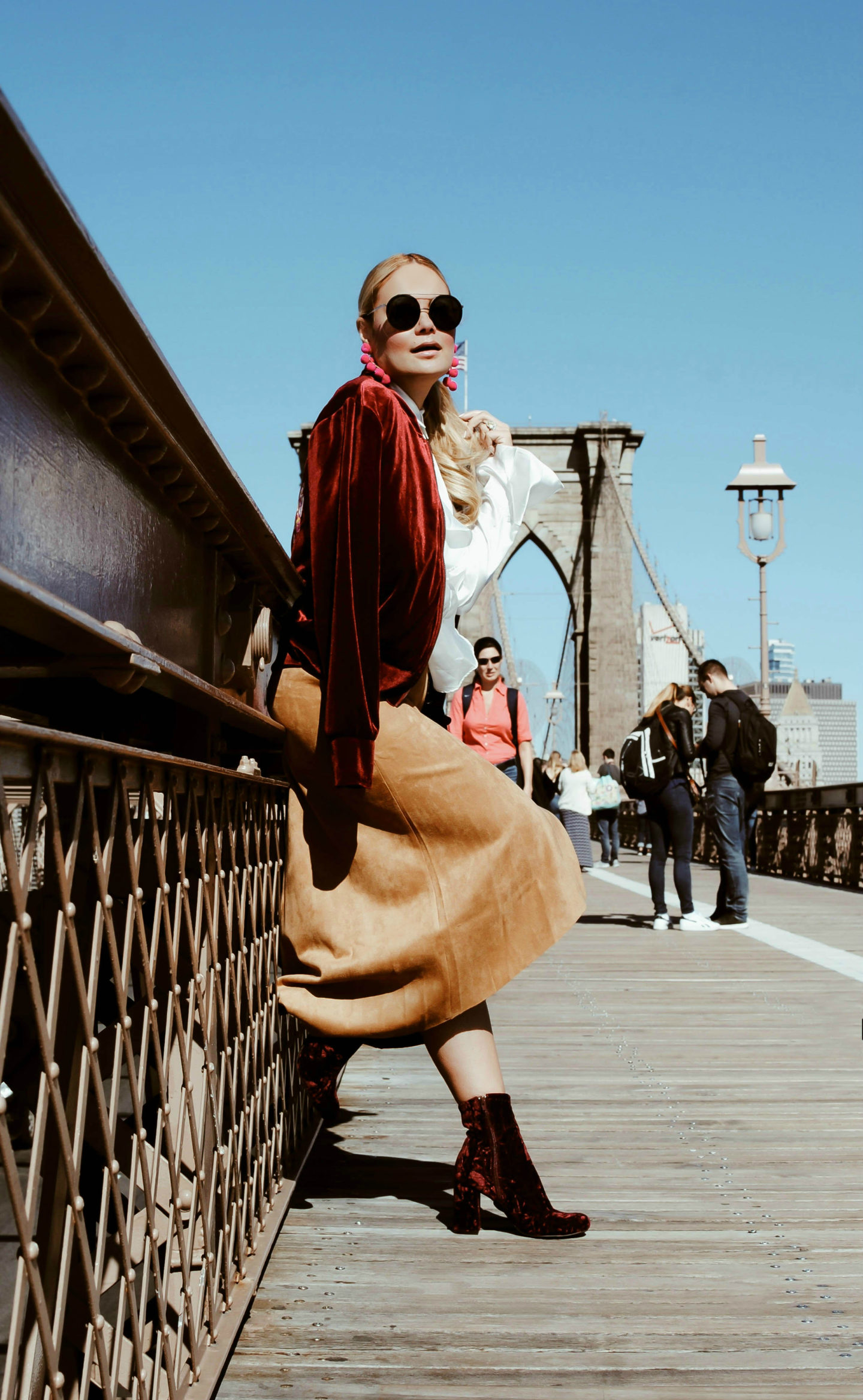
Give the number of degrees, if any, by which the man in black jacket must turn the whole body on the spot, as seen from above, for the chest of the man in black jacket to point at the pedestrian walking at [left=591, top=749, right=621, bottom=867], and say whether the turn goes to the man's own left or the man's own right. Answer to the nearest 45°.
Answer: approximately 90° to the man's own right

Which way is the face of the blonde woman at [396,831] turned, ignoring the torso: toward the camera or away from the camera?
toward the camera

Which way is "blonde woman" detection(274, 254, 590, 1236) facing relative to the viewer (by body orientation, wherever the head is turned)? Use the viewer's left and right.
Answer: facing the viewer and to the right of the viewer

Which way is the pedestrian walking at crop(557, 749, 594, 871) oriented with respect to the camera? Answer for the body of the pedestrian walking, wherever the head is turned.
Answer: away from the camera

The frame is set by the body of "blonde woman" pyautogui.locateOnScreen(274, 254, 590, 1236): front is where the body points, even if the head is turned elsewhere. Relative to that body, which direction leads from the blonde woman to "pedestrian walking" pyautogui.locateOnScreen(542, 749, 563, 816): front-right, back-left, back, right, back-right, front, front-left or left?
back-left

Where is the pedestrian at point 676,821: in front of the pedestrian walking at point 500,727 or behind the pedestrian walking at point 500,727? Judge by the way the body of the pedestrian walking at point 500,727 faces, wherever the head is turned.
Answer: behind

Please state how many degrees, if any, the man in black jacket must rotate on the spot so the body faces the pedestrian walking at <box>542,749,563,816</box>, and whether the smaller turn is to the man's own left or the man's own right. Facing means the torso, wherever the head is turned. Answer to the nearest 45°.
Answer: approximately 90° to the man's own right

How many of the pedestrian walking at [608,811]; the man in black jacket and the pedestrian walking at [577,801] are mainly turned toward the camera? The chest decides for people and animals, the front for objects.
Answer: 0

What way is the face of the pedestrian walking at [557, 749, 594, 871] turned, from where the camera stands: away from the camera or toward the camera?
away from the camera

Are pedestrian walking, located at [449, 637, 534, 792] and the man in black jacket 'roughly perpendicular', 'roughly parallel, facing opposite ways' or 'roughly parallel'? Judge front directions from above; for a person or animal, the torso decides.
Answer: roughly perpendicular

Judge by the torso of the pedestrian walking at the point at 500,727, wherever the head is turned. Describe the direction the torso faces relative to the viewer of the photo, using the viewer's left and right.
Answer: facing the viewer

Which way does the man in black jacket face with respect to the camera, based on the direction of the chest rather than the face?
to the viewer's left

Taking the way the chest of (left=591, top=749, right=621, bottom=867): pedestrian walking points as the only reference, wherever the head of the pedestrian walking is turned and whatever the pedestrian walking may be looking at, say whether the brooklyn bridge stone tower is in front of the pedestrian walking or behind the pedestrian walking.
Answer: in front

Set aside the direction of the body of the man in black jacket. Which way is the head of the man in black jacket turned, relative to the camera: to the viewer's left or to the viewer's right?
to the viewer's left

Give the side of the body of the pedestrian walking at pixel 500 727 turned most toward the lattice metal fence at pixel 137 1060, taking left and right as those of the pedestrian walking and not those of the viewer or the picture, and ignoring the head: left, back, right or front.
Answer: front

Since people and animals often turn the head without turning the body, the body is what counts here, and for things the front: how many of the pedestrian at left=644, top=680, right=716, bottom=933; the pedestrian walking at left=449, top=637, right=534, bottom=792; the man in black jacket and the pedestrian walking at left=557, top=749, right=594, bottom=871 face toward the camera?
1
